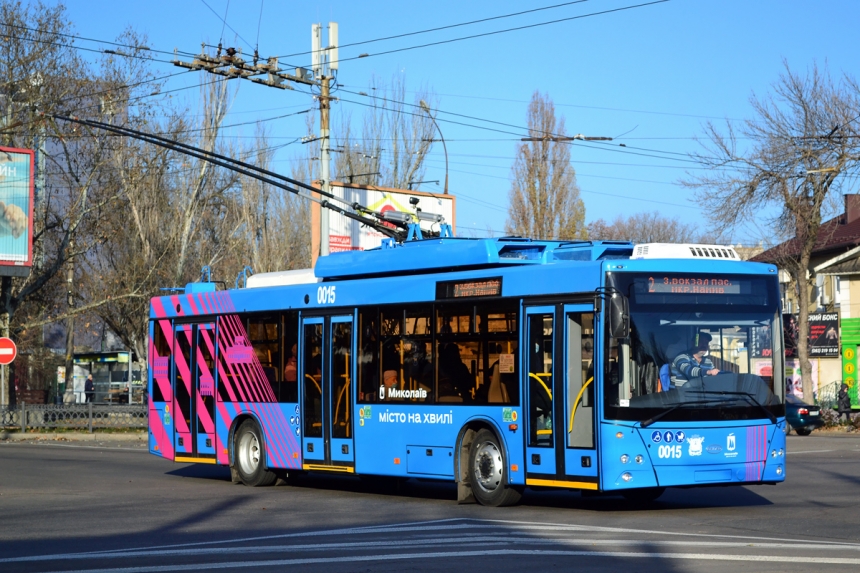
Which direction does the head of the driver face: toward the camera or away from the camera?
toward the camera

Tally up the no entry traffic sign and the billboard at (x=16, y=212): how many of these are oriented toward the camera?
2

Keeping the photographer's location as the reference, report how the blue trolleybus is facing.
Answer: facing the viewer and to the right of the viewer

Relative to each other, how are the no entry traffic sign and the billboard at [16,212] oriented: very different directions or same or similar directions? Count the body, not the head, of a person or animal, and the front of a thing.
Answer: same or similar directions

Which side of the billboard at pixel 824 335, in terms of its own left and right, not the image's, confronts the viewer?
front

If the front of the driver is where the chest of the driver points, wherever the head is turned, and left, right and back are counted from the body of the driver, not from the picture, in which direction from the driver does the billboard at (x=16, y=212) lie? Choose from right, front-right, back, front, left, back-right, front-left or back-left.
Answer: back

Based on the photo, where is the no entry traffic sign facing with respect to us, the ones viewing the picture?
facing the viewer

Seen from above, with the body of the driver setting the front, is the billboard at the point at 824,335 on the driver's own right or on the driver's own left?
on the driver's own left

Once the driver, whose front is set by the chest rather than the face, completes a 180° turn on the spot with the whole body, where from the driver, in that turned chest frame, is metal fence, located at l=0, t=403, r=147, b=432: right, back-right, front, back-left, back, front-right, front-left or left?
front

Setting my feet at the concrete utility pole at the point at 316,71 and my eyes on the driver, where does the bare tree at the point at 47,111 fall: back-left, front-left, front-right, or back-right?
back-right

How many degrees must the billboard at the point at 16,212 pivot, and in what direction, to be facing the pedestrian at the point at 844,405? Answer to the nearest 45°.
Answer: approximately 90° to its left

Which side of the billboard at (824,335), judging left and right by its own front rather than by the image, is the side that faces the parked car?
front

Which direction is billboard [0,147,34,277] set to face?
toward the camera
